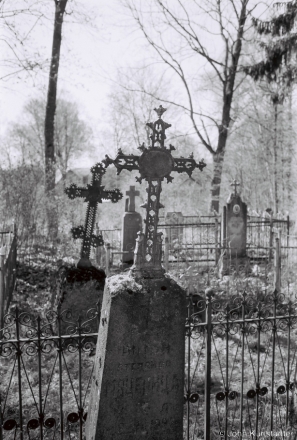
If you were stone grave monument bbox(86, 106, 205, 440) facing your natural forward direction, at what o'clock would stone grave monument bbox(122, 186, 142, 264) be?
stone grave monument bbox(122, 186, 142, 264) is roughly at 6 o'clock from stone grave monument bbox(86, 106, 205, 440).

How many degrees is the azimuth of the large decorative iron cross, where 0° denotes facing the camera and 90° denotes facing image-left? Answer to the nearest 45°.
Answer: approximately 0°

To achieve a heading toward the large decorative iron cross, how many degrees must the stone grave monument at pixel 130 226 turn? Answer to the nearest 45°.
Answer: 0° — it already faces it

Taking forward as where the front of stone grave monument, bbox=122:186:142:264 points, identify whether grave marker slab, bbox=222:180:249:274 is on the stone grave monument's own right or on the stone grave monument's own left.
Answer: on the stone grave monument's own left

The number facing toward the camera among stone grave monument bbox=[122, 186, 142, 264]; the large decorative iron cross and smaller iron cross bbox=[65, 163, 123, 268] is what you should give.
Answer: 3

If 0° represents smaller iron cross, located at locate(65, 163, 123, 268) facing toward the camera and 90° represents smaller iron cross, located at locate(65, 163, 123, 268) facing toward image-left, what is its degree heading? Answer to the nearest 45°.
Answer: approximately 0°

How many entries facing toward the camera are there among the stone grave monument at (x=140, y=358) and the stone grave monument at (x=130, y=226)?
2

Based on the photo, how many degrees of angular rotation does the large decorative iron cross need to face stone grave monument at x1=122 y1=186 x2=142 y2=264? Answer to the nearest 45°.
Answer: approximately 180°
